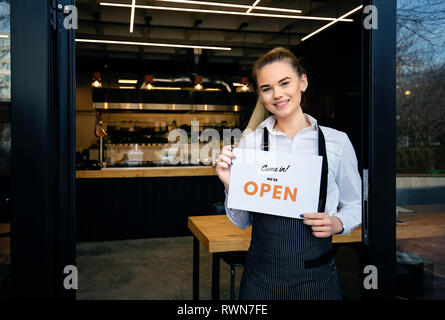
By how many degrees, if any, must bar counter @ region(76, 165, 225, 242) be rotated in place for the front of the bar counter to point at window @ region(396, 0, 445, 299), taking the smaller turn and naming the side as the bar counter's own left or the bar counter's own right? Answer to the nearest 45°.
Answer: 0° — it already faces it

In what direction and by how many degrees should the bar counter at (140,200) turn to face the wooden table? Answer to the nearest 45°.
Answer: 0° — it already faces it

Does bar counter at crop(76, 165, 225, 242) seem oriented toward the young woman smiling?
yes

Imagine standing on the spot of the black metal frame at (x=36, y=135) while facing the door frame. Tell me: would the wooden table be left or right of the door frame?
left

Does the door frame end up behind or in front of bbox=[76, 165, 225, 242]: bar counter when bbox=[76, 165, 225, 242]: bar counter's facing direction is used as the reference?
in front

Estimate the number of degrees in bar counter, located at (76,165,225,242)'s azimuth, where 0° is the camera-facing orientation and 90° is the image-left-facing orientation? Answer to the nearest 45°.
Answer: approximately 0°
